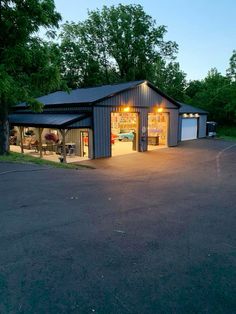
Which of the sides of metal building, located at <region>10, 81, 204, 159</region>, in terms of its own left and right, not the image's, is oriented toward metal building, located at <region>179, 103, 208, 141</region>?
left

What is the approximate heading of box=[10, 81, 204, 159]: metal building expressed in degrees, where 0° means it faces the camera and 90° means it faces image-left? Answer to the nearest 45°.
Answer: approximately 315°

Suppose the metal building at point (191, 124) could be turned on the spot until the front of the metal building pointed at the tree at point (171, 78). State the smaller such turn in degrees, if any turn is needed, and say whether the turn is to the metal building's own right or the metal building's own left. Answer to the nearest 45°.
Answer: approximately 135° to the metal building's own left

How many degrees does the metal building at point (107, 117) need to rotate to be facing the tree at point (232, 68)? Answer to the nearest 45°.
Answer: approximately 90° to its left

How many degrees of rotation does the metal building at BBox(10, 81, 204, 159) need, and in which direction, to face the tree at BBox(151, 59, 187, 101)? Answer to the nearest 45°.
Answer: approximately 90° to its left

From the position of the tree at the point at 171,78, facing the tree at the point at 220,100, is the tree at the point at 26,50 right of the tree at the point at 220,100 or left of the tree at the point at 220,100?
right

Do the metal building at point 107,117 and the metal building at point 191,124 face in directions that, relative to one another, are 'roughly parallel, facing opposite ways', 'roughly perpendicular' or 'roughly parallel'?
roughly parallel

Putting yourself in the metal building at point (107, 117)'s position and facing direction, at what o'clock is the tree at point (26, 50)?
The tree is roughly at 3 o'clock from the metal building.

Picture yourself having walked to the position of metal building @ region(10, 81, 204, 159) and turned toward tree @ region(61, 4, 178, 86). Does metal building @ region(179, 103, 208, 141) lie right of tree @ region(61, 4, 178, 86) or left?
right

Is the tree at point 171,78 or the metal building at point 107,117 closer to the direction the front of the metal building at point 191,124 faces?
the metal building

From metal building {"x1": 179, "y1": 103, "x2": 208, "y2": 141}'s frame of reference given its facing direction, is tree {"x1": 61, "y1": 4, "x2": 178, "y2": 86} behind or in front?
behind

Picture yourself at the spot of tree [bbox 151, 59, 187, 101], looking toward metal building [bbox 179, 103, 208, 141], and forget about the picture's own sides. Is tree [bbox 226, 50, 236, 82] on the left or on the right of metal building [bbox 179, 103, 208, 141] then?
left

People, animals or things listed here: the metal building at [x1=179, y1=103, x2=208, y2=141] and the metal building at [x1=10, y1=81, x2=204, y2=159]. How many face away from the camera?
0

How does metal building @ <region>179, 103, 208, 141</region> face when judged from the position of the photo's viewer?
facing the viewer and to the right of the viewer

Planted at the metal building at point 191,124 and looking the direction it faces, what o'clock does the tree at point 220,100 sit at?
The tree is roughly at 8 o'clock from the metal building.
